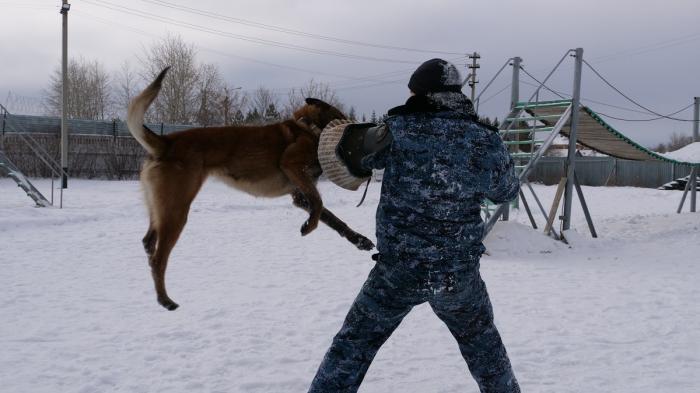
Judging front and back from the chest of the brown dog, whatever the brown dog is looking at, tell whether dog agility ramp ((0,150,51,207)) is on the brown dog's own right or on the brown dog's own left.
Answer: on the brown dog's own left

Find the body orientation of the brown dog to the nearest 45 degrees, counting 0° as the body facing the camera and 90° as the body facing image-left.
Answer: approximately 270°

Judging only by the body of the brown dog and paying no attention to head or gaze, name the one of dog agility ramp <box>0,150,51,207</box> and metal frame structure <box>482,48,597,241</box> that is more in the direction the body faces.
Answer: the metal frame structure

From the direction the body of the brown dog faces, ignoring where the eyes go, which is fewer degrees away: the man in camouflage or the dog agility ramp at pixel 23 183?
the man in camouflage

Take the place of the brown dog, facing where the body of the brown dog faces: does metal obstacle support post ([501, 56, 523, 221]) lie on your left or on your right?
on your left

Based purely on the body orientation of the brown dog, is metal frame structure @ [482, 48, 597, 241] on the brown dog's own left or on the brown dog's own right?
on the brown dog's own left

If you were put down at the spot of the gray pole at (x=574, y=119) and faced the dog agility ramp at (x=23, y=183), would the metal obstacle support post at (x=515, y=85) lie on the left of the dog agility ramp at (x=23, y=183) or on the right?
right

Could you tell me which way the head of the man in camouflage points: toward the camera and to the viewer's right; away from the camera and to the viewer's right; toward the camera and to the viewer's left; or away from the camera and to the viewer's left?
away from the camera and to the viewer's left
